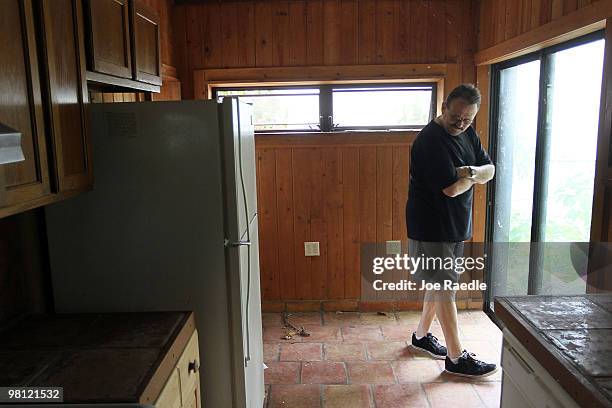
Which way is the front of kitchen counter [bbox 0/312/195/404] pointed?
to the viewer's right

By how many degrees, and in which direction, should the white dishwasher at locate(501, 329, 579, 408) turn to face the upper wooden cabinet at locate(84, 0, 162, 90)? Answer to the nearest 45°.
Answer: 0° — it already faces it

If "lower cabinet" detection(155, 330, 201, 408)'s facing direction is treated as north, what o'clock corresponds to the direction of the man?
The man is roughly at 11 o'clock from the lower cabinet.

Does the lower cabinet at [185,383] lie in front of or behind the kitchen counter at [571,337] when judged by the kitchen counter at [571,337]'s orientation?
in front

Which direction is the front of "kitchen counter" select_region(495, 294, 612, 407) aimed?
to the viewer's left

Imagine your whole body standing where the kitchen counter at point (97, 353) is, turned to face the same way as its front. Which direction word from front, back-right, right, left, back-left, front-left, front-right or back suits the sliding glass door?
front

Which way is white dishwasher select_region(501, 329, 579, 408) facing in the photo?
to the viewer's left

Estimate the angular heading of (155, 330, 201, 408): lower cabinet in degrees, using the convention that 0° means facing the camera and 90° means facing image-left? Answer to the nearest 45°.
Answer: approximately 270°

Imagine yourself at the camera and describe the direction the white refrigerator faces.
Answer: facing to the right of the viewer

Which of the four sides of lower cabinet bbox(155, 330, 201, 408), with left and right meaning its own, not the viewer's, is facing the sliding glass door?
front
